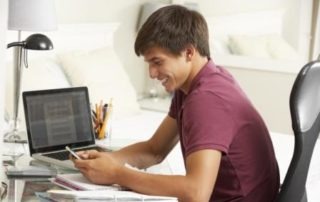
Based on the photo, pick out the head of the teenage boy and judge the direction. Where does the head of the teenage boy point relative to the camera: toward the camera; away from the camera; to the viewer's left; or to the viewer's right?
to the viewer's left

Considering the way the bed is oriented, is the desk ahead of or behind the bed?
ahead

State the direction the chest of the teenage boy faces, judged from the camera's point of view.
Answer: to the viewer's left

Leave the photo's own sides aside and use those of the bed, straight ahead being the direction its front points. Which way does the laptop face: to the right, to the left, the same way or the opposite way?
to the left

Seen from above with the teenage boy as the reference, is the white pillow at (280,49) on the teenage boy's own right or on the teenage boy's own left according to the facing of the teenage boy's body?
on the teenage boy's own right

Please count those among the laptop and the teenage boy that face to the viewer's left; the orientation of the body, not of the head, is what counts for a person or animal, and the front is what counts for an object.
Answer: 1

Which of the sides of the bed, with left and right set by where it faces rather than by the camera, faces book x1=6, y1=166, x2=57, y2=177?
front

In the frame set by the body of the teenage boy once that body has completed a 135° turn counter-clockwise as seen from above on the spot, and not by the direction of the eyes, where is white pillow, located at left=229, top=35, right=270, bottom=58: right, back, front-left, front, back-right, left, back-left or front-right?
back-left

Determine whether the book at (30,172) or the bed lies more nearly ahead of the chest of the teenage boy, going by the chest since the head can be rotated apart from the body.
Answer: the book

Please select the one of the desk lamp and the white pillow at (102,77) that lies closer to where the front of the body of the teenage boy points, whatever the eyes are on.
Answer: the desk lamp

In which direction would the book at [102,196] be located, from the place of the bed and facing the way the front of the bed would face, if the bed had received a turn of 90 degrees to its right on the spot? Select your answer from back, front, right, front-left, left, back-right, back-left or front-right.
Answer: left

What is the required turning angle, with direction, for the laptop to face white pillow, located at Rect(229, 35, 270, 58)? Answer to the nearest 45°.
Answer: approximately 90° to its left

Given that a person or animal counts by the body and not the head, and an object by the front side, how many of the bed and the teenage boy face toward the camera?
1

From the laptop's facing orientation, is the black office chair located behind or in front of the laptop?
in front

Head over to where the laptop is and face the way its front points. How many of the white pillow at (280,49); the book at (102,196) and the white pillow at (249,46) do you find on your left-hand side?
2

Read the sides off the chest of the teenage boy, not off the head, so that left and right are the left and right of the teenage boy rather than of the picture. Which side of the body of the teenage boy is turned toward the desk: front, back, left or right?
front
